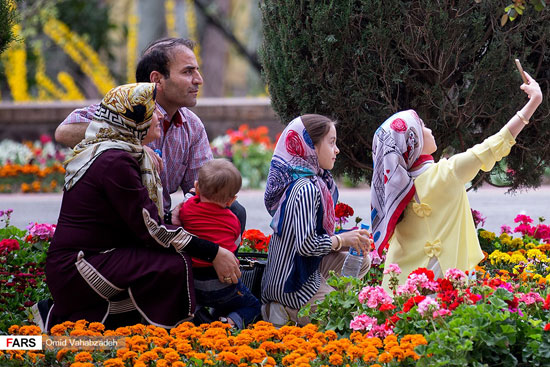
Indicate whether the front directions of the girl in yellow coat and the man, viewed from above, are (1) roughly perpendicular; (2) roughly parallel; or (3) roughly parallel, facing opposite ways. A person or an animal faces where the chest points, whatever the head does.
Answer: roughly perpendicular

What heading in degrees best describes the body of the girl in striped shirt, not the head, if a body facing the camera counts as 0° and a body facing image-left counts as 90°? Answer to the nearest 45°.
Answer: approximately 270°

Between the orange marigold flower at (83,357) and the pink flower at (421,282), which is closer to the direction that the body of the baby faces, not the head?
the pink flower

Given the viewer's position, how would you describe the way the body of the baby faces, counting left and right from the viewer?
facing away from the viewer and to the right of the viewer

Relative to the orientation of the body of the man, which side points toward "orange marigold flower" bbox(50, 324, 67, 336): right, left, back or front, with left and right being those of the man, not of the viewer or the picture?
right

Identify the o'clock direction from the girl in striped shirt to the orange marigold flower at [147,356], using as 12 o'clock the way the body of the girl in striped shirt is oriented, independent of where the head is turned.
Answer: The orange marigold flower is roughly at 4 o'clock from the girl in striped shirt.

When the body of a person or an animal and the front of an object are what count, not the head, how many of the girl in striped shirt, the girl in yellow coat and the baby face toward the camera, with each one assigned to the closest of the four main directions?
0

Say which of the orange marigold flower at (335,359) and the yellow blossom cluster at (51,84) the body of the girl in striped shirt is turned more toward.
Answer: the orange marigold flower

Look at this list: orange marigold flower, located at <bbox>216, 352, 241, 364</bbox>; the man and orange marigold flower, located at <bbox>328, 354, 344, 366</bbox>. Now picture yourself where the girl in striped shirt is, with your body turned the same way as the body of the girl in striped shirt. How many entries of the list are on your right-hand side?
2

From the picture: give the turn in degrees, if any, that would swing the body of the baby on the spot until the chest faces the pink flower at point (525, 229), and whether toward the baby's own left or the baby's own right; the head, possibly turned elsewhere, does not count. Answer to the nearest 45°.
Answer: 0° — they already face it

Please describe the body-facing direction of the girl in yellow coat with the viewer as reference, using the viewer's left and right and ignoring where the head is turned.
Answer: facing away from the viewer and to the right of the viewer

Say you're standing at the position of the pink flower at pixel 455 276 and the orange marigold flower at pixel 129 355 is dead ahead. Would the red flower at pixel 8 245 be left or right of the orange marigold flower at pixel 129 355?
right

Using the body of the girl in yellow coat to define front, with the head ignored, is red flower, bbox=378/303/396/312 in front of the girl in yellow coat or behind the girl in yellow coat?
behind
